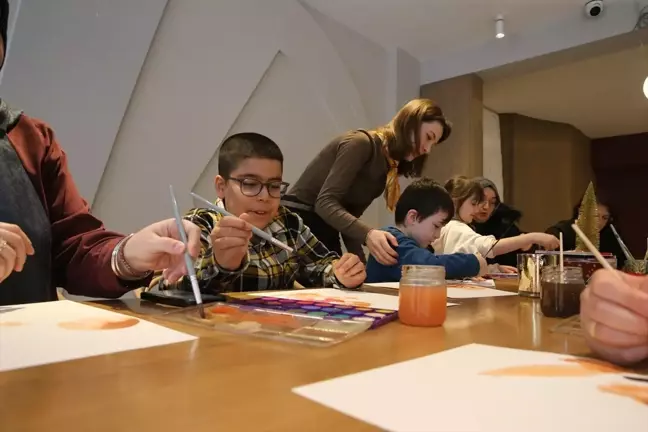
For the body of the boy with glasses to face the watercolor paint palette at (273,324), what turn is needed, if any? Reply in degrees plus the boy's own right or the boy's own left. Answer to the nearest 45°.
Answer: approximately 45° to the boy's own right

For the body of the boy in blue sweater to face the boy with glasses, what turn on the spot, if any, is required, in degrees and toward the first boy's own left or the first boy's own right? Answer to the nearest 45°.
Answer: approximately 135° to the first boy's own right

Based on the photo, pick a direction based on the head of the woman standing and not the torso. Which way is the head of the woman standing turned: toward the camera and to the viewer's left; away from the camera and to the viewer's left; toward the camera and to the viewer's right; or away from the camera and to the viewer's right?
toward the camera and to the viewer's right

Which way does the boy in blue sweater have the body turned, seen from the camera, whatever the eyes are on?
to the viewer's right

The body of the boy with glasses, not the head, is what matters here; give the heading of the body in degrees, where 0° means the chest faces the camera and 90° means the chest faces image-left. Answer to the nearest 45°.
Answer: approximately 315°

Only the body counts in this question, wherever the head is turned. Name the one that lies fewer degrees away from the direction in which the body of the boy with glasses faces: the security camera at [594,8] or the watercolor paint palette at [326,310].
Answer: the watercolor paint palette

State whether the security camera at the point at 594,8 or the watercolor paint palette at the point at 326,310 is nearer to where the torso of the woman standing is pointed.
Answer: the security camera

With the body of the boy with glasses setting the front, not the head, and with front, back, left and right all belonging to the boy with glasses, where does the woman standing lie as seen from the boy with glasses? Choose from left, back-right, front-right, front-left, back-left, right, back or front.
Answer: left

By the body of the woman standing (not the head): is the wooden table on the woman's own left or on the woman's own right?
on the woman's own right

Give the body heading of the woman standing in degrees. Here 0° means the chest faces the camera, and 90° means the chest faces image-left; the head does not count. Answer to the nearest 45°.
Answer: approximately 270°

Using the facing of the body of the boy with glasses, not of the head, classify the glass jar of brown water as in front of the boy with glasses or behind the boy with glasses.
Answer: in front

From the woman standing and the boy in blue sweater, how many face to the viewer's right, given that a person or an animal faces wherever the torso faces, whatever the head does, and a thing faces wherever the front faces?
2

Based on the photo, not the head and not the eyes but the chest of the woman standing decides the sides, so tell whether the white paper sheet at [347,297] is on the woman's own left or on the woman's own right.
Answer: on the woman's own right

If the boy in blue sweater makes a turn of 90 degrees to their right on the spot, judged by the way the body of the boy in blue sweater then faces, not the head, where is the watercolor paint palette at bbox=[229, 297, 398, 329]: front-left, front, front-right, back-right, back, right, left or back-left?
front
